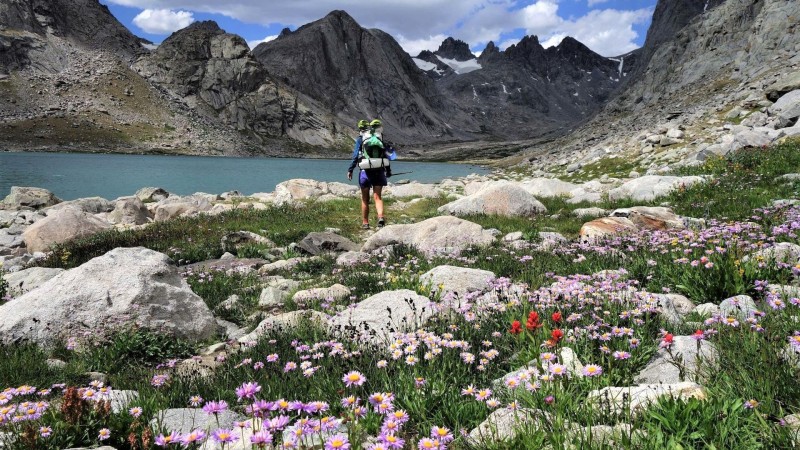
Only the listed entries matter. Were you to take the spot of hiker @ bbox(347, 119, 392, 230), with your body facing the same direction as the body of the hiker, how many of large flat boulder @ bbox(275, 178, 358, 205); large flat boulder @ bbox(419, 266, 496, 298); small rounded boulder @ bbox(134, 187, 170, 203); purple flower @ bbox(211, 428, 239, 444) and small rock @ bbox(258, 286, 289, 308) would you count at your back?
3

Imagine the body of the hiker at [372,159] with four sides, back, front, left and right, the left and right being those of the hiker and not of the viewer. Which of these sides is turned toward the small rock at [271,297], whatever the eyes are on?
back

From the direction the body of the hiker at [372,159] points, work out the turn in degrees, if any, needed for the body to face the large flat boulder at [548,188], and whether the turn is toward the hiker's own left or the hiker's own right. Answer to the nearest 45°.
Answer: approximately 45° to the hiker's own right

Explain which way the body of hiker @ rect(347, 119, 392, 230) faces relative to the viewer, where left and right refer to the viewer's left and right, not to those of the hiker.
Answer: facing away from the viewer

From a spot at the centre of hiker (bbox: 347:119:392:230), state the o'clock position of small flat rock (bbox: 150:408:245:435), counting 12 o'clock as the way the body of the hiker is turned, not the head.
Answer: The small flat rock is roughly at 6 o'clock from the hiker.

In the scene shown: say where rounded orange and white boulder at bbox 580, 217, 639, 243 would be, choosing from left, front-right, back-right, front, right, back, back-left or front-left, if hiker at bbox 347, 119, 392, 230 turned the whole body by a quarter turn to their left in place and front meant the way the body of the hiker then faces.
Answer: back-left

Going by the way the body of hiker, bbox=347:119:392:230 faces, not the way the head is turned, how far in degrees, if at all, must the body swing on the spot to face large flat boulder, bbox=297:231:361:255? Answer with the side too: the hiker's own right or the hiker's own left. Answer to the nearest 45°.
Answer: approximately 180°

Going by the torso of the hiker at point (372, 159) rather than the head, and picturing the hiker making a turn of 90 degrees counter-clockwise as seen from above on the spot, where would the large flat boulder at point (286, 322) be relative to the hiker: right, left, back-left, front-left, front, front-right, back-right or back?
left

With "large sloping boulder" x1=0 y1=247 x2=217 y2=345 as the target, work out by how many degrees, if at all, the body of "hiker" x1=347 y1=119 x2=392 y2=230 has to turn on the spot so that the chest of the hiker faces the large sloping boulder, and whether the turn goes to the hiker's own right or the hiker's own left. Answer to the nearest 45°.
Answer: approximately 180°

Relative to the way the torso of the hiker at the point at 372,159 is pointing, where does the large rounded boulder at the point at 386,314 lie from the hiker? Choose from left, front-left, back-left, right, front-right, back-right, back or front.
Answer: back

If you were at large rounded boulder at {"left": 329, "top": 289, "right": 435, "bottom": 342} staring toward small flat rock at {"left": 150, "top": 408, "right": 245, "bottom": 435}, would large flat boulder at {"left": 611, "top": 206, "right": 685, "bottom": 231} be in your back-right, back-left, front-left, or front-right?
back-left

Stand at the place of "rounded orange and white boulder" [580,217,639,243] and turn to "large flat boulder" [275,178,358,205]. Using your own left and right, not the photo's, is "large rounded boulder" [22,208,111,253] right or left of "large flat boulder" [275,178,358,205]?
left

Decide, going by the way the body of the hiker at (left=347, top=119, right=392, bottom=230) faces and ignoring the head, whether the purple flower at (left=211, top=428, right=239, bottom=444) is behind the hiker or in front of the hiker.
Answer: behind

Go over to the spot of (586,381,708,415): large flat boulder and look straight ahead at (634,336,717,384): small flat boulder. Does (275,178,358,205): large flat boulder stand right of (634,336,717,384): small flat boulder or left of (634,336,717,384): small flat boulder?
left

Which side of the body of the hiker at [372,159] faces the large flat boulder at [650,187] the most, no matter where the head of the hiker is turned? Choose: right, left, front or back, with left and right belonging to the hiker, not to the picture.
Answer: right

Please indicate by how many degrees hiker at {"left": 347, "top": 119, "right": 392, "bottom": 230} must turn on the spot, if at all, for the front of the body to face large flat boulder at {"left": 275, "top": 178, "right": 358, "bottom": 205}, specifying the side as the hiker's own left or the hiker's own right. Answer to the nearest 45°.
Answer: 0° — they already face it
